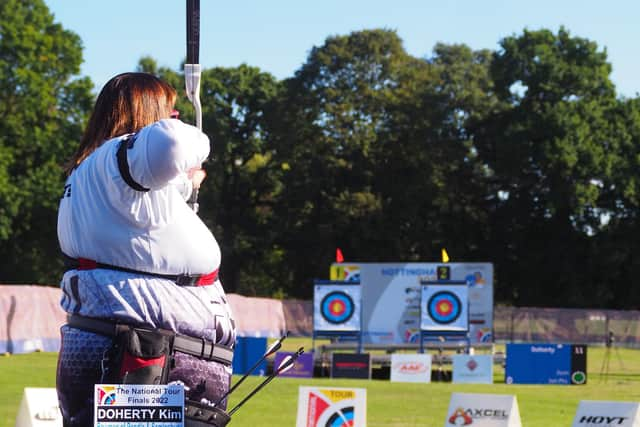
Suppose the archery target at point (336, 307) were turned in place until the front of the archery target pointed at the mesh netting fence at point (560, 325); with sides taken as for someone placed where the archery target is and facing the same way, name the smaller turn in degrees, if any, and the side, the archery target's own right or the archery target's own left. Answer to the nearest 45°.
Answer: approximately 135° to the archery target's own left

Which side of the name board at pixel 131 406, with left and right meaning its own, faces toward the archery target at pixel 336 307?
back

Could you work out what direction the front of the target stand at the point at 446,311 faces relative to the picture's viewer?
facing the viewer

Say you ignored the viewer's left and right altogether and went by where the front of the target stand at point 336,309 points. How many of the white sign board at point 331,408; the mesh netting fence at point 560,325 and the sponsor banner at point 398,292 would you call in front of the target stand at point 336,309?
1

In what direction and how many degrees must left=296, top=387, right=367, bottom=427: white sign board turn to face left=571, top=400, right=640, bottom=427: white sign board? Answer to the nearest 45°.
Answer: approximately 90° to its left

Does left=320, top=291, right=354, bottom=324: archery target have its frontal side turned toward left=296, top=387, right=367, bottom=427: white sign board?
yes

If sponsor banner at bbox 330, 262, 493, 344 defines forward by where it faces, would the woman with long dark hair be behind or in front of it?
in front

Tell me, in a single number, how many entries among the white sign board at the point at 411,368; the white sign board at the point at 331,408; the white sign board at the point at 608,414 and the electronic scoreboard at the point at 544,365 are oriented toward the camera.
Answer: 4

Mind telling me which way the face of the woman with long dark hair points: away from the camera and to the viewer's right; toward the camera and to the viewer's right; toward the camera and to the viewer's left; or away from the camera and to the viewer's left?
away from the camera and to the viewer's right

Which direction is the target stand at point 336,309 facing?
toward the camera

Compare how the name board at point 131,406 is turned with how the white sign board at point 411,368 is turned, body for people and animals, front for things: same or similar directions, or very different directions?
same or similar directions

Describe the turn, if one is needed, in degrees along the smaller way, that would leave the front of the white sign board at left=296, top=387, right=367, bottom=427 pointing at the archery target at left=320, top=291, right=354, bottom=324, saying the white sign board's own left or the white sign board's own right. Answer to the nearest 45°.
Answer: approximately 180°

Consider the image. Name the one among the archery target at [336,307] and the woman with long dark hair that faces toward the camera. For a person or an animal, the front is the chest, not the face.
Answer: the archery target

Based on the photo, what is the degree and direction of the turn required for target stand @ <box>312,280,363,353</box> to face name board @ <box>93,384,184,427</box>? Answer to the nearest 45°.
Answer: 0° — it already faces it

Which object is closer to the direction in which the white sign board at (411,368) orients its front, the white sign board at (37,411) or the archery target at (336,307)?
the white sign board

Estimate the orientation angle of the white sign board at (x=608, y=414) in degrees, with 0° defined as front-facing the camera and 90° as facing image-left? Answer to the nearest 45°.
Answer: approximately 0°

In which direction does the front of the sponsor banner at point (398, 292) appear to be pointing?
toward the camera

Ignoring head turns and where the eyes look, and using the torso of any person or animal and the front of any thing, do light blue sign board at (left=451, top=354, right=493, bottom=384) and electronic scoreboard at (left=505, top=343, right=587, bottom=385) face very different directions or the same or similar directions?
same or similar directions

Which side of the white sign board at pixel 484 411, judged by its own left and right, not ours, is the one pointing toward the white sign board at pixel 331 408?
right
